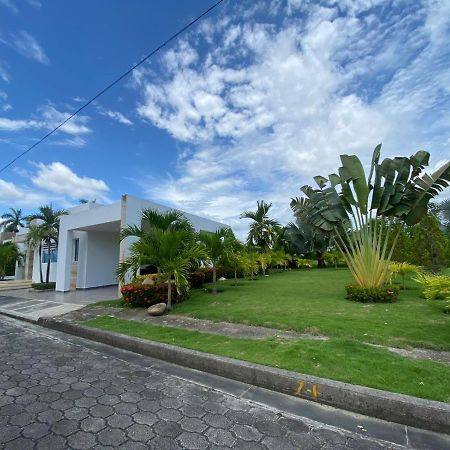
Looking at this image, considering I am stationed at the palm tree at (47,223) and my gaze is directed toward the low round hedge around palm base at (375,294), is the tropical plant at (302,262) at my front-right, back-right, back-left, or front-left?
front-left

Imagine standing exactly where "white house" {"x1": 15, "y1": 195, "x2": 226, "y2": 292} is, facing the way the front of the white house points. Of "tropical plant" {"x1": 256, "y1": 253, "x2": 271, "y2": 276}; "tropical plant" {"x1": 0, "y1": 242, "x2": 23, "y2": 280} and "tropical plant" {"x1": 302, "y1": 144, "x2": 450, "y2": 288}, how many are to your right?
1

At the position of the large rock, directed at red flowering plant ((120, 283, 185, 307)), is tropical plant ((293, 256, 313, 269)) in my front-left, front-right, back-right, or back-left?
front-right

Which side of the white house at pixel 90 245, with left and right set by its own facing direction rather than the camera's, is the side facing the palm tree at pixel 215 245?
left

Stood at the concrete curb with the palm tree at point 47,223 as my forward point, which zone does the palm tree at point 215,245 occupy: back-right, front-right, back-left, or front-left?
front-right

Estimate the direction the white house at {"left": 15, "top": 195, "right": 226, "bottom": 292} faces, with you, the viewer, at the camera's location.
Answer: facing the viewer and to the left of the viewer

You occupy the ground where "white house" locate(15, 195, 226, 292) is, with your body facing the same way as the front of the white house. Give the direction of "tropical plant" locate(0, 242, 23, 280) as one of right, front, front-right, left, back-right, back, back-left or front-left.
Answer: right

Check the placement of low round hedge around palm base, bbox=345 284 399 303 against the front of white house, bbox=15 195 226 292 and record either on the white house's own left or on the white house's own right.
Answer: on the white house's own left

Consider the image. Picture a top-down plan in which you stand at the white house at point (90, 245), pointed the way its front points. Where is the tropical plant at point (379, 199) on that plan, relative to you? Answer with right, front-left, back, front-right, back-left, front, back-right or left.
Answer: left

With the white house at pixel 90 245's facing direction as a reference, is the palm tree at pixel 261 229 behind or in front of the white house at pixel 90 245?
behind

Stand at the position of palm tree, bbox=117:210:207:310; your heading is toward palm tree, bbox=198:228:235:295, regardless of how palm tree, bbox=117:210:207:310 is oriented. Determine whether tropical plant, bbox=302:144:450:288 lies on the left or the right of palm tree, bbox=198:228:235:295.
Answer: right

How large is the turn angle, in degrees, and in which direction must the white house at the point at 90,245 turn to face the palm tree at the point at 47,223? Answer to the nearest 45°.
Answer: approximately 90° to its right

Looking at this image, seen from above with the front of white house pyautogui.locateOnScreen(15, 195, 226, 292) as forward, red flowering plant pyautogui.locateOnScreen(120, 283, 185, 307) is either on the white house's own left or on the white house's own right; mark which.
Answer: on the white house's own left
